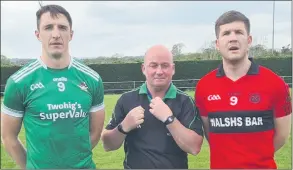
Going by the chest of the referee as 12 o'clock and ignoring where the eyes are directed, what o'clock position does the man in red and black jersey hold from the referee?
The man in red and black jersey is roughly at 9 o'clock from the referee.

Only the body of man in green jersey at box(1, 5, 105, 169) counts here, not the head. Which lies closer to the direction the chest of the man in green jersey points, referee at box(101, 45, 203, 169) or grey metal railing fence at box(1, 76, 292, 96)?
the referee

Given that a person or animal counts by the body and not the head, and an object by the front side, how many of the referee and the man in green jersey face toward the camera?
2

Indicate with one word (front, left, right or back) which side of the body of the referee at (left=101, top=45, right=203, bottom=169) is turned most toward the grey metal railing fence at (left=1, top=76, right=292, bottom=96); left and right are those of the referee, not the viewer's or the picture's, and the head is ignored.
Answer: back

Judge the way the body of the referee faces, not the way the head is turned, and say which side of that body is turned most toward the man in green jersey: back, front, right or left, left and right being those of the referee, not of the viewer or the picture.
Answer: right

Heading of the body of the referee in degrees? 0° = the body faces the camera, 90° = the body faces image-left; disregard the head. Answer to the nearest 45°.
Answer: approximately 0°

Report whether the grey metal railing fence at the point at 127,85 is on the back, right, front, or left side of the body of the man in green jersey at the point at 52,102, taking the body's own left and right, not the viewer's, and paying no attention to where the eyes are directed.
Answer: back
